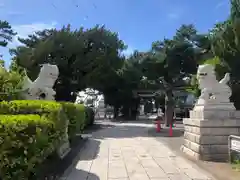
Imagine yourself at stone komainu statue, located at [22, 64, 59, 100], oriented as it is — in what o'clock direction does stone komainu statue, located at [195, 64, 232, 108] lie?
stone komainu statue, located at [195, 64, 232, 108] is roughly at 1 o'clock from stone komainu statue, located at [22, 64, 59, 100].

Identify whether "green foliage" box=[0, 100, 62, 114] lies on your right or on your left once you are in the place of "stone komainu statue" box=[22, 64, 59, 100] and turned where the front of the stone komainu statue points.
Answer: on your right

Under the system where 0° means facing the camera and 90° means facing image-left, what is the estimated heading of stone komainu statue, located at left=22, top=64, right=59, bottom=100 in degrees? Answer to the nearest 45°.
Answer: approximately 270°

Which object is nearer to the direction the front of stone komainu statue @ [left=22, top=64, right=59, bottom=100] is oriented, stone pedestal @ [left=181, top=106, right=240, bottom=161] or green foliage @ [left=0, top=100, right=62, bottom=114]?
the stone pedestal

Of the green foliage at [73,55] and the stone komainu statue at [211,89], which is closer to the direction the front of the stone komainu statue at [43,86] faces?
the stone komainu statue

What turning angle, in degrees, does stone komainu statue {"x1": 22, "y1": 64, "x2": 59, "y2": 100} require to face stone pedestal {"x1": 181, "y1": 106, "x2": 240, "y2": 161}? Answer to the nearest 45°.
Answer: approximately 45° to its right

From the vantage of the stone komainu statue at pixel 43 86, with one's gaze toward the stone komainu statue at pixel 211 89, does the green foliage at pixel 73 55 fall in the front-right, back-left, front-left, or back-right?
back-left

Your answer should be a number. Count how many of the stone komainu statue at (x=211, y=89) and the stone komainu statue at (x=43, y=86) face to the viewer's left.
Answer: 1

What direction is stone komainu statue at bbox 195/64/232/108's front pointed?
to the viewer's left
